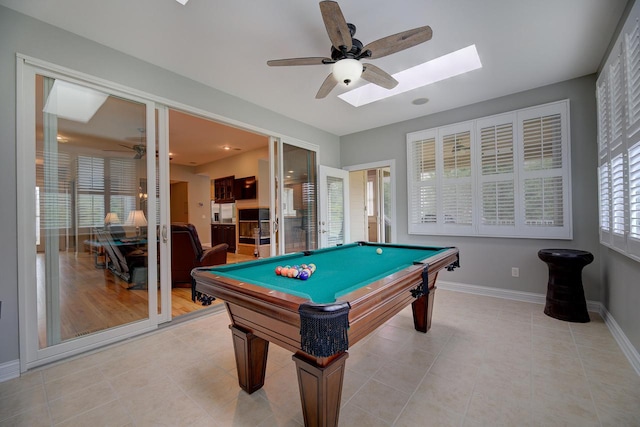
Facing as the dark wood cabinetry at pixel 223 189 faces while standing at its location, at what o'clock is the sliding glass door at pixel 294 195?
The sliding glass door is roughly at 10 o'clock from the dark wood cabinetry.

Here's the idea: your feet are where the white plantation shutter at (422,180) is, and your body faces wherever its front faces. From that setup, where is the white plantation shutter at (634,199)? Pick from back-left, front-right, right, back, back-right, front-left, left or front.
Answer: front-left

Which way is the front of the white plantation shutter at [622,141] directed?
to the viewer's left

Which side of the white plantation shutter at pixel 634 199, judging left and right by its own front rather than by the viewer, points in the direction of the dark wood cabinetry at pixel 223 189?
front

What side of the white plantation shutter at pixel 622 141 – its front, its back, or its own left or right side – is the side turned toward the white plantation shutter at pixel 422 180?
front

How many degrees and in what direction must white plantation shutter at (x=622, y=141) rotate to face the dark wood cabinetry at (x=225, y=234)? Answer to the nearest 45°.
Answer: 0° — it already faces it

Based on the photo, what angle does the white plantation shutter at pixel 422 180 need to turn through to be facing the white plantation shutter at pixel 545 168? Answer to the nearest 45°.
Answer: approximately 90° to its left

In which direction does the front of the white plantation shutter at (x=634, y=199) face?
to the viewer's left

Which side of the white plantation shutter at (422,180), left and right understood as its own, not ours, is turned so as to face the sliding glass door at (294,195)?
right
